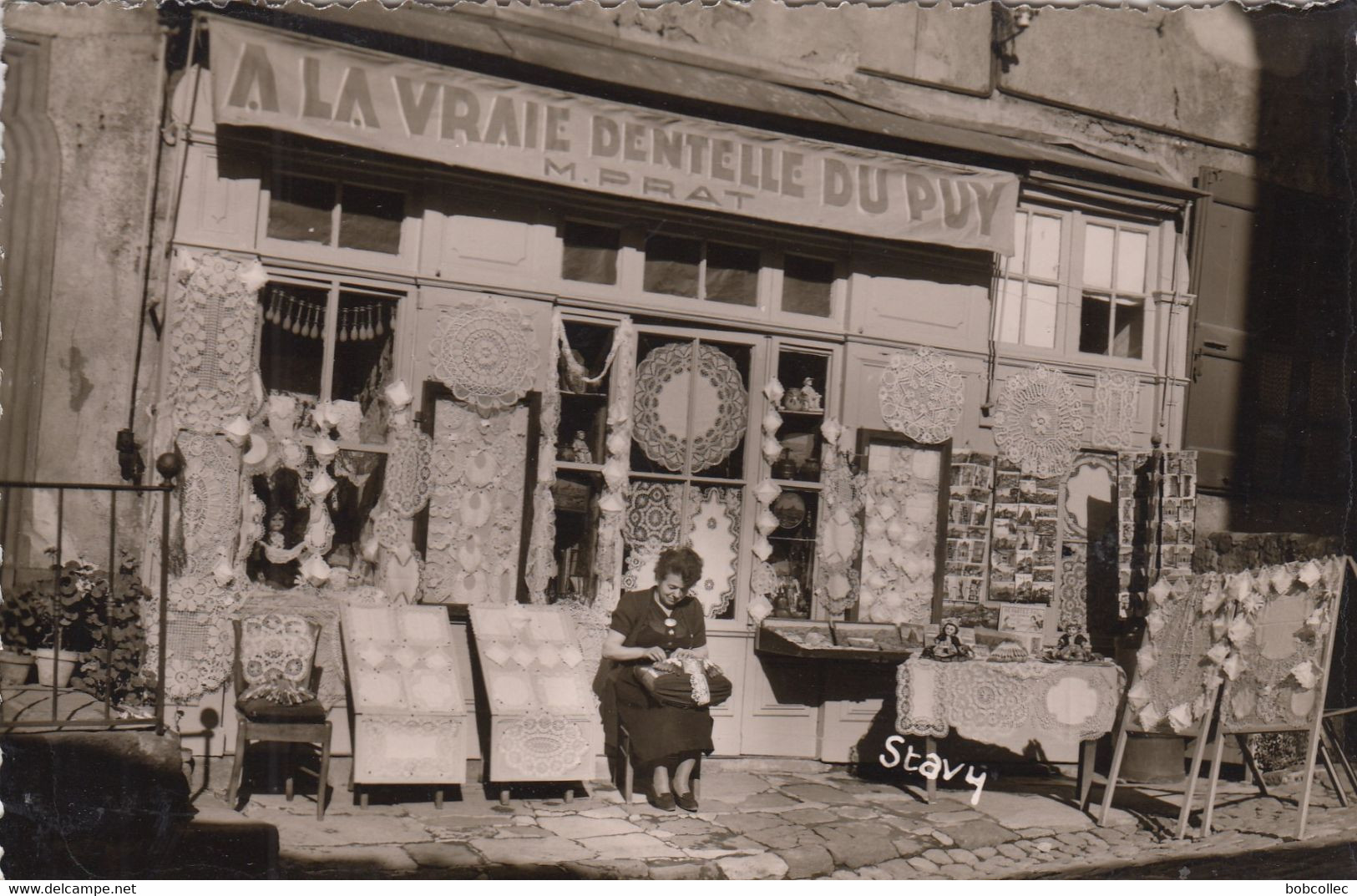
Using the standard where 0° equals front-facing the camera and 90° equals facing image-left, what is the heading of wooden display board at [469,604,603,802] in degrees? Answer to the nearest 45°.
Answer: approximately 0°

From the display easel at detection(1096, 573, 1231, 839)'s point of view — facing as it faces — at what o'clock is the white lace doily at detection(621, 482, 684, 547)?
The white lace doily is roughly at 3 o'clock from the display easel.

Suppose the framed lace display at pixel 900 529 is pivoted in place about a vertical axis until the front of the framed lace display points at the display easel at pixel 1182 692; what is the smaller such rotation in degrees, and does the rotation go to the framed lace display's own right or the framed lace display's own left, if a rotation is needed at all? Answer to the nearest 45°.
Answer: approximately 45° to the framed lace display's own left

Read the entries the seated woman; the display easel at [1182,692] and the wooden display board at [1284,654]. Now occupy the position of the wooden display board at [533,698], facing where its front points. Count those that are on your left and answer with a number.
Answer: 3

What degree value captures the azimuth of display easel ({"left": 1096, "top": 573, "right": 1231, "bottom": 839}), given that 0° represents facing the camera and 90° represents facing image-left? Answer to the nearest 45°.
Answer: approximately 0°

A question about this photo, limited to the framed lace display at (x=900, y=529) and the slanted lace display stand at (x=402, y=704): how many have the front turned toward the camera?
2

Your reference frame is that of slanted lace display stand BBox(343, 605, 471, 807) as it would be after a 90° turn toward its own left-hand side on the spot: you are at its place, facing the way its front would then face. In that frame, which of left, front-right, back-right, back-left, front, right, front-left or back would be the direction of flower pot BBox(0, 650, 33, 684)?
back

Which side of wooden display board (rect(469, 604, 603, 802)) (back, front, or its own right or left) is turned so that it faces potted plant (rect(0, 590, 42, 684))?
right

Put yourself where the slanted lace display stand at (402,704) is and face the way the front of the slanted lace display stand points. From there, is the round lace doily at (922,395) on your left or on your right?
on your left

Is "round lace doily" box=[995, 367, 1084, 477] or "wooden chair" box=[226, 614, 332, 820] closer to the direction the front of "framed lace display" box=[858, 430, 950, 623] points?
the wooden chair
